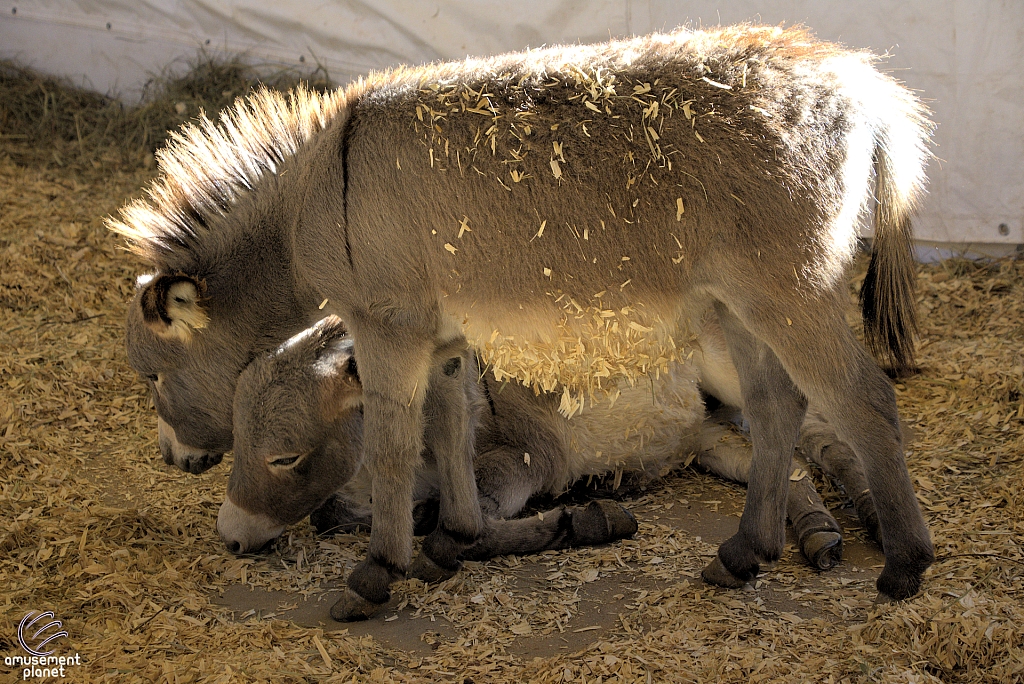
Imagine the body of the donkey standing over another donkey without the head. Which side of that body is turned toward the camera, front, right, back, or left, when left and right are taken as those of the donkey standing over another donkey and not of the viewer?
left

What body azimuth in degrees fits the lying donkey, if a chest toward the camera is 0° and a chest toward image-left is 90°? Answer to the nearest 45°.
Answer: approximately 90°

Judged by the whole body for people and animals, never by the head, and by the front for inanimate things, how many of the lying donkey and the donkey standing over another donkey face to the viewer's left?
2
